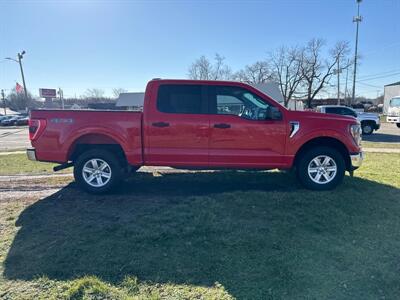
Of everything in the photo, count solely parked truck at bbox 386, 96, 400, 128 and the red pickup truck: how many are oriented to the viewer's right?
1

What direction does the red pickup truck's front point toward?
to the viewer's right

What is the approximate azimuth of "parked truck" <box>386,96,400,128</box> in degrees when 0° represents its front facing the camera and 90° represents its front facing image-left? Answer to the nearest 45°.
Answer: approximately 45°

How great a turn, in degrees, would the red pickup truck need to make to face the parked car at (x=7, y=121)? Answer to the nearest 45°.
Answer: approximately 135° to its left

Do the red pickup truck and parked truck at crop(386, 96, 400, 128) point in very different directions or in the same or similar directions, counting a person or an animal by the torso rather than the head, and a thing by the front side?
very different directions

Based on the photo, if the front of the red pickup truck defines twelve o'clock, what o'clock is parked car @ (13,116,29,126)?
The parked car is roughly at 8 o'clock from the red pickup truck.
